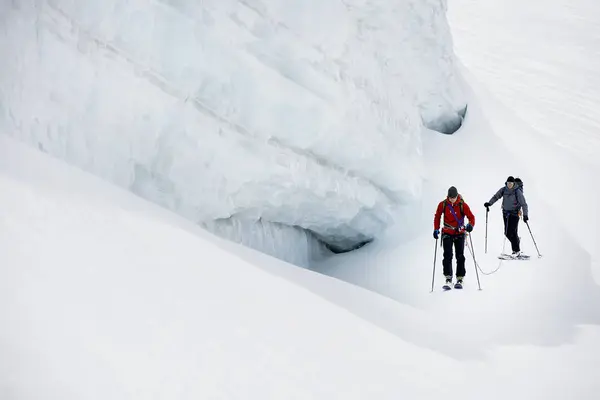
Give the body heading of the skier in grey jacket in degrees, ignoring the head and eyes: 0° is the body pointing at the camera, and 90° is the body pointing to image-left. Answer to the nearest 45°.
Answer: approximately 45°

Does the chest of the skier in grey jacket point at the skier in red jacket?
yes

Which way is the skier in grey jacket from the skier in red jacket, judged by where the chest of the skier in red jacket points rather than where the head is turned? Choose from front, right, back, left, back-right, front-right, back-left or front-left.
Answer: back-left

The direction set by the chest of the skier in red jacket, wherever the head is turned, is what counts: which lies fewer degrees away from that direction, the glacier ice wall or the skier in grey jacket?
the glacier ice wall
